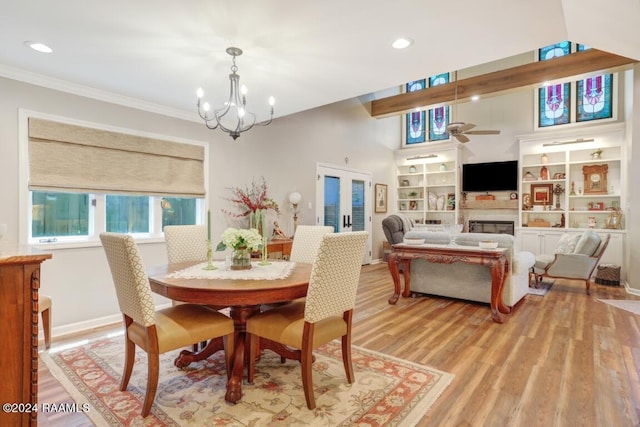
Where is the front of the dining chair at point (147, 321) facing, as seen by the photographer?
facing away from the viewer and to the right of the viewer

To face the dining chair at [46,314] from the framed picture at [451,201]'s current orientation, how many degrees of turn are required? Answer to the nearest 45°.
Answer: approximately 45° to its right

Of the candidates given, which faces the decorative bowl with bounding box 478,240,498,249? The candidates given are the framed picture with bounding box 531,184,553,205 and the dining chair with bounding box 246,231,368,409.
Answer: the framed picture

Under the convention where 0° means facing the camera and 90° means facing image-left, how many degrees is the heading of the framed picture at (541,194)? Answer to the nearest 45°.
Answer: approximately 0°

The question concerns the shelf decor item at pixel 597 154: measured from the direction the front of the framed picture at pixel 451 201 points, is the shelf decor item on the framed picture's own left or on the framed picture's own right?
on the framed picture's own left

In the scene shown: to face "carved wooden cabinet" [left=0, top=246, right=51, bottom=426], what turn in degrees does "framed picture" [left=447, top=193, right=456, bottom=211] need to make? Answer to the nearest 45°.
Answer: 0° — it already faces it

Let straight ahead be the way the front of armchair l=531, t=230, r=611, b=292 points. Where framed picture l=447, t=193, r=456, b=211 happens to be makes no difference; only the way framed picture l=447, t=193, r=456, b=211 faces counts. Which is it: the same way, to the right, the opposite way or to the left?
to the left

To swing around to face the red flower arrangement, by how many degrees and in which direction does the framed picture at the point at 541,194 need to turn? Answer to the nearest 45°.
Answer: approximately 45° to its right

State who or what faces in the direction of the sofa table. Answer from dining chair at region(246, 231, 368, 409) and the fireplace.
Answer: the fireplace

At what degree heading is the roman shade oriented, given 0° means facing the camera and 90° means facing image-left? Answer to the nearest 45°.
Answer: approximately 315°

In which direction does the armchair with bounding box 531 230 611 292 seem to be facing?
to the viewer's left

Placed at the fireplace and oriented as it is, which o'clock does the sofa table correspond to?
The sofa table is roughly at 12 o'clock from the fireplace.

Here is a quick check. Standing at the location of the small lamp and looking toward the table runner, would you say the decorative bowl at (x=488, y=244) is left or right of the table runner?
left
